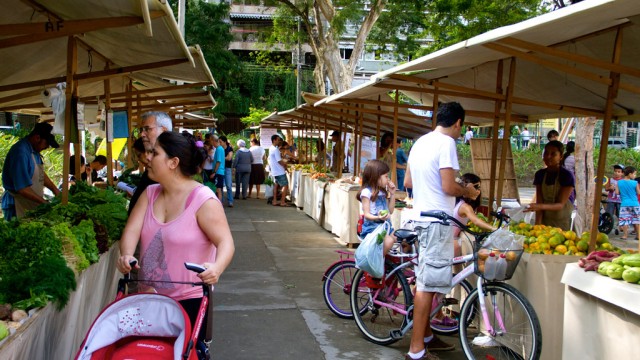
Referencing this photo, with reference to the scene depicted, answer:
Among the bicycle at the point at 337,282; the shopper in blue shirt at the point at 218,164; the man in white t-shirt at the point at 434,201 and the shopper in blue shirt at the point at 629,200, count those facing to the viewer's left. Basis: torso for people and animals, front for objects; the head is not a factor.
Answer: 1

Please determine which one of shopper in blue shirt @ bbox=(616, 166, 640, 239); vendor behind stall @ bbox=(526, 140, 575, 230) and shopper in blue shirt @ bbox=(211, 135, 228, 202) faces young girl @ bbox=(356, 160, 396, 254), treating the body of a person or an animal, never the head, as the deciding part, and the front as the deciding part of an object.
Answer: the vendor behind stall

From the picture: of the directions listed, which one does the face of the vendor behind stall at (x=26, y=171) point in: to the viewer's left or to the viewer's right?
to the viewer's right

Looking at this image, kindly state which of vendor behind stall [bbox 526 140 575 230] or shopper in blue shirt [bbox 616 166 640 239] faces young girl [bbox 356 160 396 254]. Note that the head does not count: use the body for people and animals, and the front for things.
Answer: the vendor behind stall

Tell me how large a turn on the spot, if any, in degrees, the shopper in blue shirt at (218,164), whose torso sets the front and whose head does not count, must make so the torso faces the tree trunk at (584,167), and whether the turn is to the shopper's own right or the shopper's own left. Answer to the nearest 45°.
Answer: approximately 135° to the shopper's own left

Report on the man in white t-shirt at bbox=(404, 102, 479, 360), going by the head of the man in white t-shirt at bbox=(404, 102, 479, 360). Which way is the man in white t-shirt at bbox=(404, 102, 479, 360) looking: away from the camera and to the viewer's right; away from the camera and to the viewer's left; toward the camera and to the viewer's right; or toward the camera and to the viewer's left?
away from the camera and to the viewer's right

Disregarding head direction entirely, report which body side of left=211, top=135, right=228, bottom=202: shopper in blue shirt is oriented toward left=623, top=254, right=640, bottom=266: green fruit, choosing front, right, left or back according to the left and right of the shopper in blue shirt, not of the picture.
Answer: left

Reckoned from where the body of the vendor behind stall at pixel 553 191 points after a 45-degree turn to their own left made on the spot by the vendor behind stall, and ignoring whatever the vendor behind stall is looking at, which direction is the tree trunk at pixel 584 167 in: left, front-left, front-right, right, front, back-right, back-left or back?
back

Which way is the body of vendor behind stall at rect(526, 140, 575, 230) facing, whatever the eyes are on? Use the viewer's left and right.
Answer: facing the viewer and to the left of the viewer
